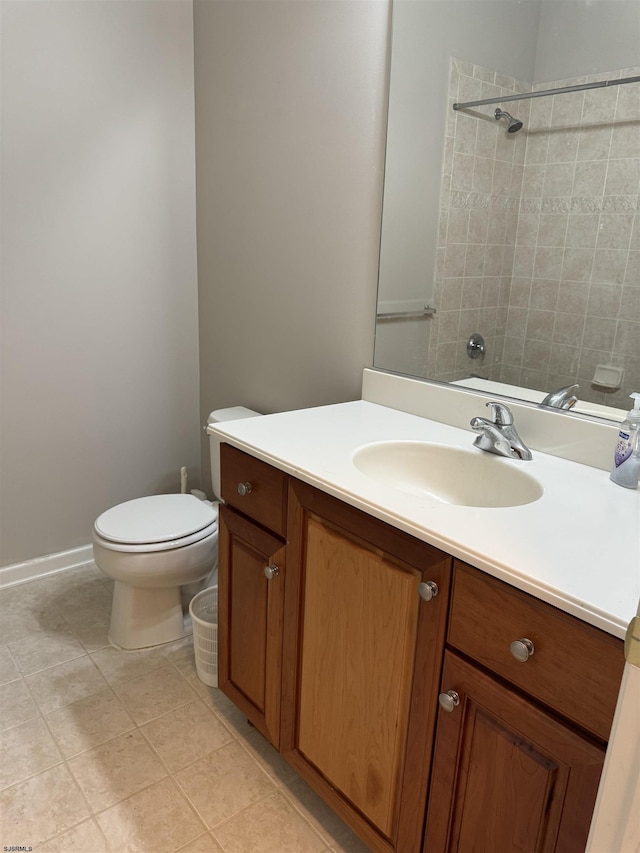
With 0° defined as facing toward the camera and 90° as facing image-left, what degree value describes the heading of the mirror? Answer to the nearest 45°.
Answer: approximately 45°

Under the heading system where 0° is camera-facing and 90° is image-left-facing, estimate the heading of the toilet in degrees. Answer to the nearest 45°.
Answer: approximately 45°

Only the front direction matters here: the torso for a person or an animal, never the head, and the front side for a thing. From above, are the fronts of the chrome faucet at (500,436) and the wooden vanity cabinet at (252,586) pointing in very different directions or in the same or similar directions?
same or similar directions

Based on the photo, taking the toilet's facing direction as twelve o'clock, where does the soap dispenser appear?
The soap dispenser is roughly at 9 o'clock from the toilet.

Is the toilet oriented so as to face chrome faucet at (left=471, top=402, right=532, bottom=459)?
no

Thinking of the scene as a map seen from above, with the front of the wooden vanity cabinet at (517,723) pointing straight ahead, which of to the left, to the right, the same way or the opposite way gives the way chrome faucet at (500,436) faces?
the same way

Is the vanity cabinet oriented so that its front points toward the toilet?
no

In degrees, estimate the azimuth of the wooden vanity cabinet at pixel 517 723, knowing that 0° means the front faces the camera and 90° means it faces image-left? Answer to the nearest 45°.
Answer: approximately 45°

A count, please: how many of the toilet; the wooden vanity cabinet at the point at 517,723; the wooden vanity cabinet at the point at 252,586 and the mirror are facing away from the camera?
0

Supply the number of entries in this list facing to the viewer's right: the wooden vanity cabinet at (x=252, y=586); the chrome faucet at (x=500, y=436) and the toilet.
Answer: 0

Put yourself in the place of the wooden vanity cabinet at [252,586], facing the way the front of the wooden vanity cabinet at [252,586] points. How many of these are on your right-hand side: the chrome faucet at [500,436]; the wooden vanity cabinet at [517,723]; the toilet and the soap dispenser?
1

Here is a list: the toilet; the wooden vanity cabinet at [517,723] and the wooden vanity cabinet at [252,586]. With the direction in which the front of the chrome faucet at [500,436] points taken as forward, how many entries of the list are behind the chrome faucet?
0

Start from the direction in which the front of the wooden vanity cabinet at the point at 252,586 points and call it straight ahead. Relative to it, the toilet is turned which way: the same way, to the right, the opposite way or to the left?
the same way

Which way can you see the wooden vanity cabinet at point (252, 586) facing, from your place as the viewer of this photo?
facing the viewer and to the left of the viewer
